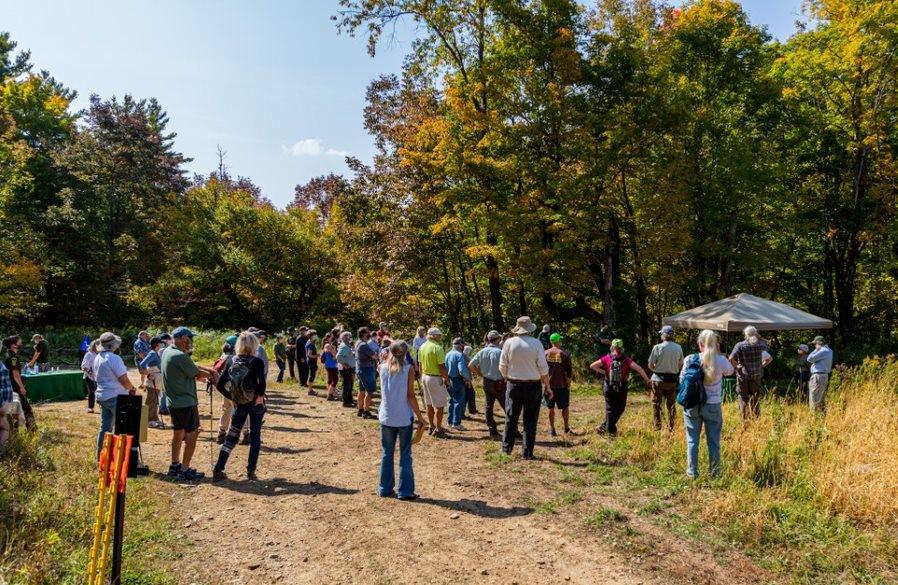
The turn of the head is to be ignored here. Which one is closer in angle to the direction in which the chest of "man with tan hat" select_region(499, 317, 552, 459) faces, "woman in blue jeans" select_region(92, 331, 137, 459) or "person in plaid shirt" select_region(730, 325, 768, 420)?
the person in plaid shirt

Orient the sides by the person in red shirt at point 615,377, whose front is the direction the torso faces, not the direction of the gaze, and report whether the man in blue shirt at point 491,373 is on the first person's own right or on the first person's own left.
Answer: on the first person's own left

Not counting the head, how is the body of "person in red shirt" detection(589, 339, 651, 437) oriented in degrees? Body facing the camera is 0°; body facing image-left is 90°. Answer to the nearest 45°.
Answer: approximately 180°

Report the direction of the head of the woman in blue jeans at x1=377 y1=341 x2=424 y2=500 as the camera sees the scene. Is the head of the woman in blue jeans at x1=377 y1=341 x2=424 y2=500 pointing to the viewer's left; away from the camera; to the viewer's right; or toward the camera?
away from the camera

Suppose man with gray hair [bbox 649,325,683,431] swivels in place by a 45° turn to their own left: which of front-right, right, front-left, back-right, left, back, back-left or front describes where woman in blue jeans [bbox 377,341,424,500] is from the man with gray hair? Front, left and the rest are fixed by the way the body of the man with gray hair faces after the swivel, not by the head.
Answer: left

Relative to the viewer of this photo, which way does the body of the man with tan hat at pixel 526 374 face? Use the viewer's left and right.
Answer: facing away from the viewer

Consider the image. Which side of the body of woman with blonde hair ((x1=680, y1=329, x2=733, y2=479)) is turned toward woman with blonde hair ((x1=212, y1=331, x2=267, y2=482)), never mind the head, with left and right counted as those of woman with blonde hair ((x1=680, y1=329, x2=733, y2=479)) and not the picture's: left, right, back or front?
left

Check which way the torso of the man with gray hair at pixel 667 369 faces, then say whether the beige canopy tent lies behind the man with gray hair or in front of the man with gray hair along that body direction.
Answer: in front

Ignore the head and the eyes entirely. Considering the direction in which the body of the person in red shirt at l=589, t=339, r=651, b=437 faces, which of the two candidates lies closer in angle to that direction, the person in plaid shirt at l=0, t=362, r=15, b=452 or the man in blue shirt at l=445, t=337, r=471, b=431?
the man in blue shirt

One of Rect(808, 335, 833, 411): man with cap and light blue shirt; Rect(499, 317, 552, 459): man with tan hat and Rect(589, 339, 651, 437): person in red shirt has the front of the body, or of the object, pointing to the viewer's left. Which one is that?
Rect(808, 335, 833, 411): man with cap and light blue shirt

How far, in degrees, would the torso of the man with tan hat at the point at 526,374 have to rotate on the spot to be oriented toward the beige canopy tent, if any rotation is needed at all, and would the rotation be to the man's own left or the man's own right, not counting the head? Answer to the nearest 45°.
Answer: approximately 45° to the man's own right

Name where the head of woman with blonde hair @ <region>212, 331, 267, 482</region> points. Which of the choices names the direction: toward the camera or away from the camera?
away from the camera

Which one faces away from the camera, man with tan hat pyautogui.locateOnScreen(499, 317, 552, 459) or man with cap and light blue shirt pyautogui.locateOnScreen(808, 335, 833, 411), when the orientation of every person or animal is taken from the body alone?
man with tan hat pyautogui.locateOnScreen(499, 317, 552, 459)

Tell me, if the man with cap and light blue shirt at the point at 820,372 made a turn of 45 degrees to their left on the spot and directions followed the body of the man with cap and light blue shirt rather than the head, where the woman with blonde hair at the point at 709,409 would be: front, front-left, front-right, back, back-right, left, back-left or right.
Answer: front-left
